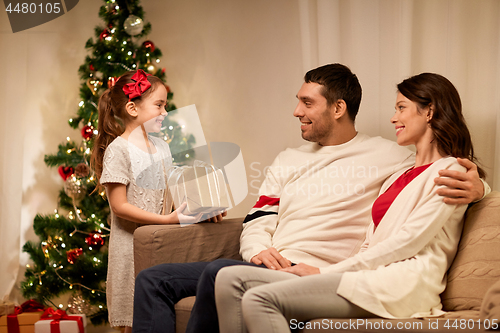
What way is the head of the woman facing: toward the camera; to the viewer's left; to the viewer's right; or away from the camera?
to the viewer's left

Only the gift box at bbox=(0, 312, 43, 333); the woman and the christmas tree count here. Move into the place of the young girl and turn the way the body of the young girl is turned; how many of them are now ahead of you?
1

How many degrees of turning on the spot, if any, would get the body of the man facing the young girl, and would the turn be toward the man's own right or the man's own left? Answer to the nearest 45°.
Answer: approximately 45° to the man's own right

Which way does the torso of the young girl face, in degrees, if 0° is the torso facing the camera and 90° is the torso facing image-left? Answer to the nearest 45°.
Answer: approximately 315°

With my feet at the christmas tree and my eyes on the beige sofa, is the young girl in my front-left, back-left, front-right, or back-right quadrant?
front-right

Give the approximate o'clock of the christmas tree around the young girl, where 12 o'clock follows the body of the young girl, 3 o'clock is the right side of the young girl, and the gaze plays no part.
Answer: The christmas tree is roughly at 7 o'clock from the young girl.

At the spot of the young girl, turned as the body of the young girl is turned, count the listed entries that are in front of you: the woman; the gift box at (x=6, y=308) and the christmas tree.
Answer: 1

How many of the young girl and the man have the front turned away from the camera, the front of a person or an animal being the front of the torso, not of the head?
0

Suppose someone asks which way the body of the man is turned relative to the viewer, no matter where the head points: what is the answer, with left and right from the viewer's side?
facing the viewer and to the left of the viewer

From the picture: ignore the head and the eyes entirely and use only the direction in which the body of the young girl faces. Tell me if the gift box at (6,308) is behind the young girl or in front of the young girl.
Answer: behind

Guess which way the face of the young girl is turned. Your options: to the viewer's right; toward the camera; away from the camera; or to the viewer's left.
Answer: to the viewer's right
